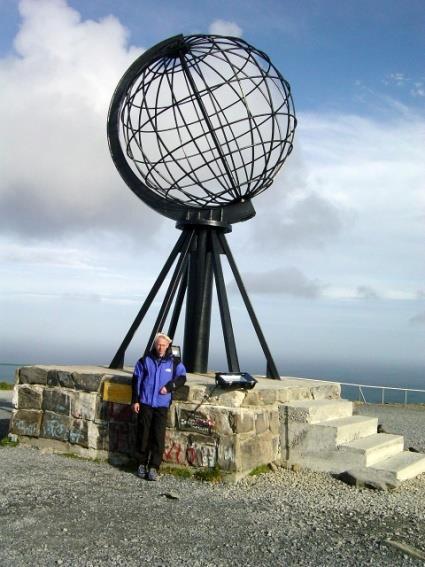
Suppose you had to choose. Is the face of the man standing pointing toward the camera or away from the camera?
toward the camera

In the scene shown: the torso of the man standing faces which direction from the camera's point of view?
toward the camera
